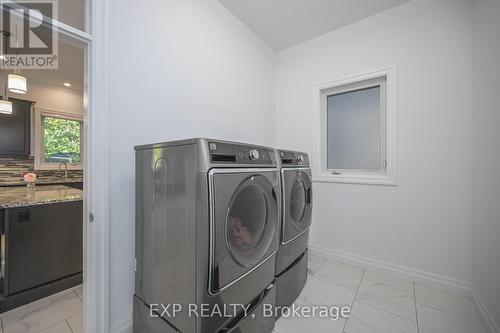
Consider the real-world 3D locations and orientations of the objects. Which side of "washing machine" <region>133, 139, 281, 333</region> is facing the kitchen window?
back

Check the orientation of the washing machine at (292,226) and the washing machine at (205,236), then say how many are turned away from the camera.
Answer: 0

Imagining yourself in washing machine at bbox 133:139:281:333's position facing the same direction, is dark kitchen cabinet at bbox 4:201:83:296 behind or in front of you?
behind

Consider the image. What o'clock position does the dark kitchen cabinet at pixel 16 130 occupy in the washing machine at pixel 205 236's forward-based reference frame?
The dark kitchen cabinet is roughly at 6 o'clock from the washing machine.

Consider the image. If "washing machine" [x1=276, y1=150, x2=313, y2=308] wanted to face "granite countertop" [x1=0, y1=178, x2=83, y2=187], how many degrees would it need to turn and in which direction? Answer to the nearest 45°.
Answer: approximately 135° to its right

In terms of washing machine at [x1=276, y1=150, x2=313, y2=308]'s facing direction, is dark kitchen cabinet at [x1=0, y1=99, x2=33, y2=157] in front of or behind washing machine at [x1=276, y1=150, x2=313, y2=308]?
behind

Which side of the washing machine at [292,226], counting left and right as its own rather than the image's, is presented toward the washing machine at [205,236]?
right

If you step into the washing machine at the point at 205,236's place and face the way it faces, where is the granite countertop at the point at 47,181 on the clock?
The granite countertop is roughly at 6 o'clock from the washing machine.
